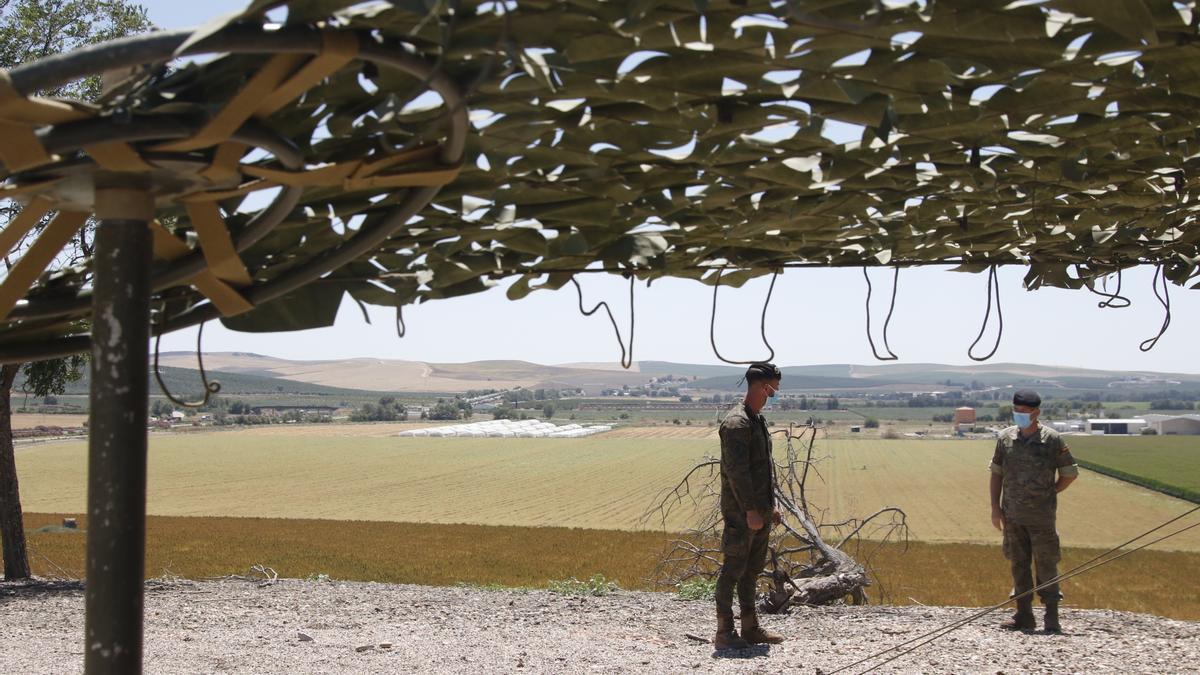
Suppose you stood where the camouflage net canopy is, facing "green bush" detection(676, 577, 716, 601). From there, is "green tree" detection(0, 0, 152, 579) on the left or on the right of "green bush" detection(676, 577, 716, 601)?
left

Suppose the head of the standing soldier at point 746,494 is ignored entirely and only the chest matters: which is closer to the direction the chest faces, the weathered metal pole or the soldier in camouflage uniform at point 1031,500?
the soldier in camouflage uniform

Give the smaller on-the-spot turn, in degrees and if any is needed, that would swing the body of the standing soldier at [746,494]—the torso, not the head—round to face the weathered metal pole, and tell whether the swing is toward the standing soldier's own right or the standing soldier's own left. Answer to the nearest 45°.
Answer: approximately 90° to the standing soldier's own right

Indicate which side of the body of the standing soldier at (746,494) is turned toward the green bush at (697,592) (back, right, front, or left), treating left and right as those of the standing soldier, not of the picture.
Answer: left

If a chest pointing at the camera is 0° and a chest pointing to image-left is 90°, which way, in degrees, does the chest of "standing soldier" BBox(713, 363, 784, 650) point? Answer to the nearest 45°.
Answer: approximately 270°

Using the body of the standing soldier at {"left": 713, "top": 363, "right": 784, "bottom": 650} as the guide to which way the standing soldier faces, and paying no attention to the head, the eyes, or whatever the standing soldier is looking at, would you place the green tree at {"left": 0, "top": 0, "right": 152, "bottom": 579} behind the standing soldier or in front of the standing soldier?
behind

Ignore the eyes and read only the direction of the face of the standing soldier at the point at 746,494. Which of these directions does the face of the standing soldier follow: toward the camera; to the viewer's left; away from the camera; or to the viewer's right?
to the viewer's right

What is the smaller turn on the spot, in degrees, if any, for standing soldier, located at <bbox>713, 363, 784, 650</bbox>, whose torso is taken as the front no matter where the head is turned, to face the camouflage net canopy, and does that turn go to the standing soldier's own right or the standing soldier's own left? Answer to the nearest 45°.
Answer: approximately 90° to the standing soldier's own right

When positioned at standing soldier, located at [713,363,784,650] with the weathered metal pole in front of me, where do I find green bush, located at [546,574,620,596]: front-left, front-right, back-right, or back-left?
back-right
